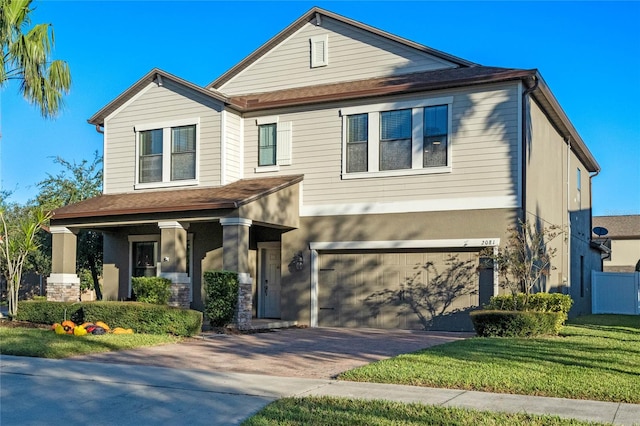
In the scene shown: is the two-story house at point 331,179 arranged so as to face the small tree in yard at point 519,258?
no

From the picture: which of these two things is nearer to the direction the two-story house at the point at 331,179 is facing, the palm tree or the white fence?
the palm tree

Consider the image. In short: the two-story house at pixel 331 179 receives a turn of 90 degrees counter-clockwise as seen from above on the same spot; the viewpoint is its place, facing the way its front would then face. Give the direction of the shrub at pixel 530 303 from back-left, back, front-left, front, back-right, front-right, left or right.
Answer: front

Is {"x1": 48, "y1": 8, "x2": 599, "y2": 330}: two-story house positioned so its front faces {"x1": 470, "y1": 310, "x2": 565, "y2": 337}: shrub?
no

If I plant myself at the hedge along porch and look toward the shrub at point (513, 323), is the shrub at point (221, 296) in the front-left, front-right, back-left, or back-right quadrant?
front-left

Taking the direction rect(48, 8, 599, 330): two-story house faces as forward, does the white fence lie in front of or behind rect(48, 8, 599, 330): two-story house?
behind

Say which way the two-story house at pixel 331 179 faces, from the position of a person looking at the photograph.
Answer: facing the viewer and to the left of the viewer
